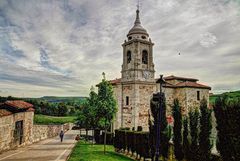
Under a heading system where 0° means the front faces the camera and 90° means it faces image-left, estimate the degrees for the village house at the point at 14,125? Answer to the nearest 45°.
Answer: approximately 315°

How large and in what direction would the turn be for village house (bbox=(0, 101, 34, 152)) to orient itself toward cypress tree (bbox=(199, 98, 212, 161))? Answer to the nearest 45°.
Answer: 0° — it already faces it

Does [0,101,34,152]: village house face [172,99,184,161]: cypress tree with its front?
yes

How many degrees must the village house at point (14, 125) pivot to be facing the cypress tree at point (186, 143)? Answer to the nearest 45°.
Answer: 0° — it already faces it

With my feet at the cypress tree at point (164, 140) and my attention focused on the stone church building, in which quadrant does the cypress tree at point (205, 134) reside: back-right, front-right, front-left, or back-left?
back-right

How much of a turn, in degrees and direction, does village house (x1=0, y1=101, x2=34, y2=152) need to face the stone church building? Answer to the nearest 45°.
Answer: approximately 90° to its left

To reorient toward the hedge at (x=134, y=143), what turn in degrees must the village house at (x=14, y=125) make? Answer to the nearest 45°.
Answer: approximately 45° to its left
